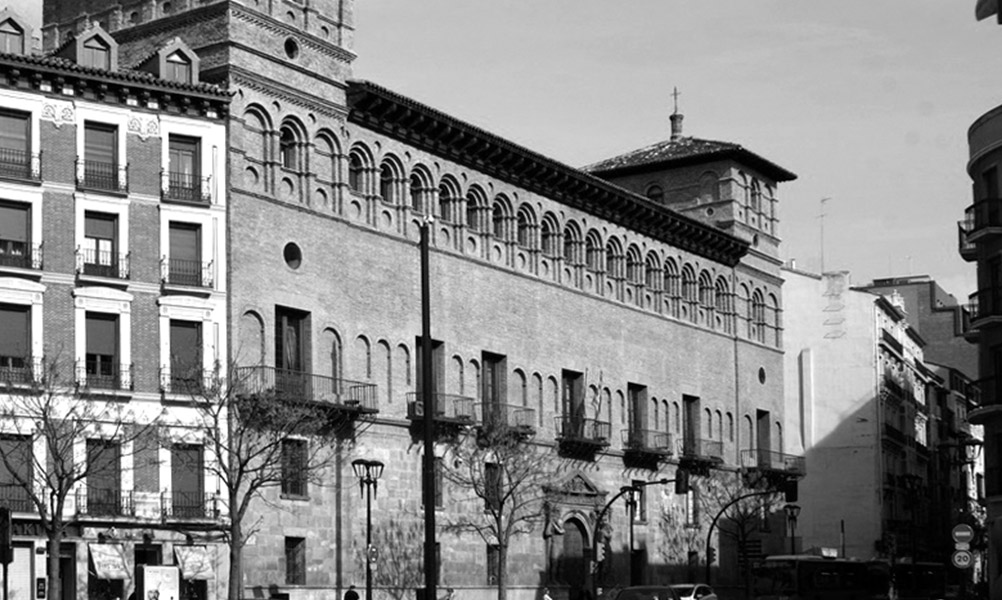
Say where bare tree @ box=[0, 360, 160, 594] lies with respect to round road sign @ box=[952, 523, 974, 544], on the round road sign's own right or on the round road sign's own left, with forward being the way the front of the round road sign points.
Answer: on the round road sign's own right

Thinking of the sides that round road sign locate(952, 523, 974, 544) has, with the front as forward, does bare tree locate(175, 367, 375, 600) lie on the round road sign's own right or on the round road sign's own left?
on the round road sign's own right

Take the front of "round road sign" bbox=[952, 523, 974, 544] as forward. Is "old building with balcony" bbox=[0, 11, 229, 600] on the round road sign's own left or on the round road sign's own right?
on the round road sign's own right

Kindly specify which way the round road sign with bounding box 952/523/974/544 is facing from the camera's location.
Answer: facing the viewer
